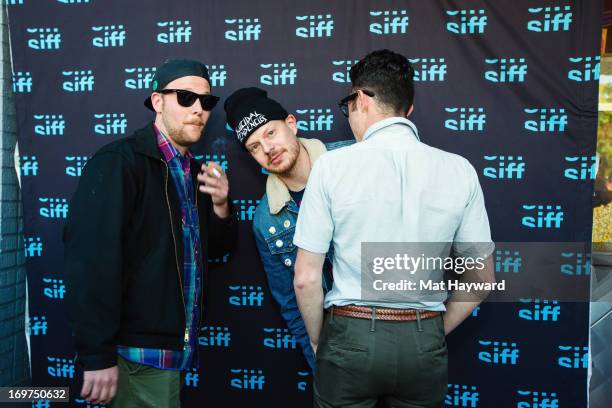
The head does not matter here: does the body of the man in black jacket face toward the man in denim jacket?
no

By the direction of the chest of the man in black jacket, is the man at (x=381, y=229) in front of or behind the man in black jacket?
in front

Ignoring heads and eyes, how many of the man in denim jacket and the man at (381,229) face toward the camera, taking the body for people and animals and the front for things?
1

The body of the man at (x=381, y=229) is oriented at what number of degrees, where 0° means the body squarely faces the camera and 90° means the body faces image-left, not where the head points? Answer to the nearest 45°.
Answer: approximately 180°

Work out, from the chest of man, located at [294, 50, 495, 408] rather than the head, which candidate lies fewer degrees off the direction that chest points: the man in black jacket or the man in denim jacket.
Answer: the man in denim jacket

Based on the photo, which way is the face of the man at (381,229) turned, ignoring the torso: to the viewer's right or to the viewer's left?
to the viewer's left

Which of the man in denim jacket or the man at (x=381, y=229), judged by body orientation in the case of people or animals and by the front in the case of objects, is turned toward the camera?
the man in denim jacket

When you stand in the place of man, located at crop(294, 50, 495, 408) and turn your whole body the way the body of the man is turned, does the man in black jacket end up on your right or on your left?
on your left

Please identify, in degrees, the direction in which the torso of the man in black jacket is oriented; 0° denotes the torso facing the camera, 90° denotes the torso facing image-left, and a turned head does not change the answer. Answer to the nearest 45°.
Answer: approximately 315°

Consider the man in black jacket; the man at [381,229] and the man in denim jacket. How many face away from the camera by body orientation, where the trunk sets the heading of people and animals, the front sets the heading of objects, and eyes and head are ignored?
1

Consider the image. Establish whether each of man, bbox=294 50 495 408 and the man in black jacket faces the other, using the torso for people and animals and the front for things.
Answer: no

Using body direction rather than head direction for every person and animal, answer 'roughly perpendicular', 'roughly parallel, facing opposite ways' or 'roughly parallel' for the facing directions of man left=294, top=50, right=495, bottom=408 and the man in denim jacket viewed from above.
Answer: roughly parallel, facing opposite ways

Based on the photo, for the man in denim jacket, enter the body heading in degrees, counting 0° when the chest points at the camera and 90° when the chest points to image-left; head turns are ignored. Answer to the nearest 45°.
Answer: approximately 0°

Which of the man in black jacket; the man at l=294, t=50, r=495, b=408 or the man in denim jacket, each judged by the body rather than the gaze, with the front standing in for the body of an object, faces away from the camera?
the man
